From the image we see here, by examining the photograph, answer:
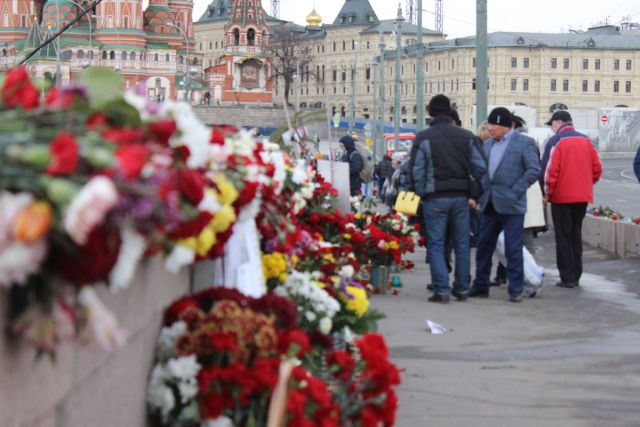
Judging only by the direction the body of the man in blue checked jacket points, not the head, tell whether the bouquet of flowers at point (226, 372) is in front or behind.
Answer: in front

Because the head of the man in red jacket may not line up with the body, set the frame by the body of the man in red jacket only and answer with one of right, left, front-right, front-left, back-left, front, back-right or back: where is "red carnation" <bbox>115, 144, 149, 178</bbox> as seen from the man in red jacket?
back-left

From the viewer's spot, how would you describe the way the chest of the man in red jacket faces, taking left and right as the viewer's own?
facing away from the viewer and to the left of the viewer

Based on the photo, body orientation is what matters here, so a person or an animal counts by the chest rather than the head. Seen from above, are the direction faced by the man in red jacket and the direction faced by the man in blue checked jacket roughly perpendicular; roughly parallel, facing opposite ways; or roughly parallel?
roughly perpendicular

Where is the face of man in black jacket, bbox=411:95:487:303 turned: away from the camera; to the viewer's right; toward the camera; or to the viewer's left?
away from the camera

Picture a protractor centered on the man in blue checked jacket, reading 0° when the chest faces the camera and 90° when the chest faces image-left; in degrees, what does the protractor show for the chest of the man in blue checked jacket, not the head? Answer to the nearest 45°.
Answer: approximately 45°

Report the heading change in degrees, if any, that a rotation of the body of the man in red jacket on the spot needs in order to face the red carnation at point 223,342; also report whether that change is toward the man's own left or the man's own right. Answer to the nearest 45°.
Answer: approximately 135° to the man's own left

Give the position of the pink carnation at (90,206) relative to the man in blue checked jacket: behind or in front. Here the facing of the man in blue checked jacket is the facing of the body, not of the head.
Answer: in front

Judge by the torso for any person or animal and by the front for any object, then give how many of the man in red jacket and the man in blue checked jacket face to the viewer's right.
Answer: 0
